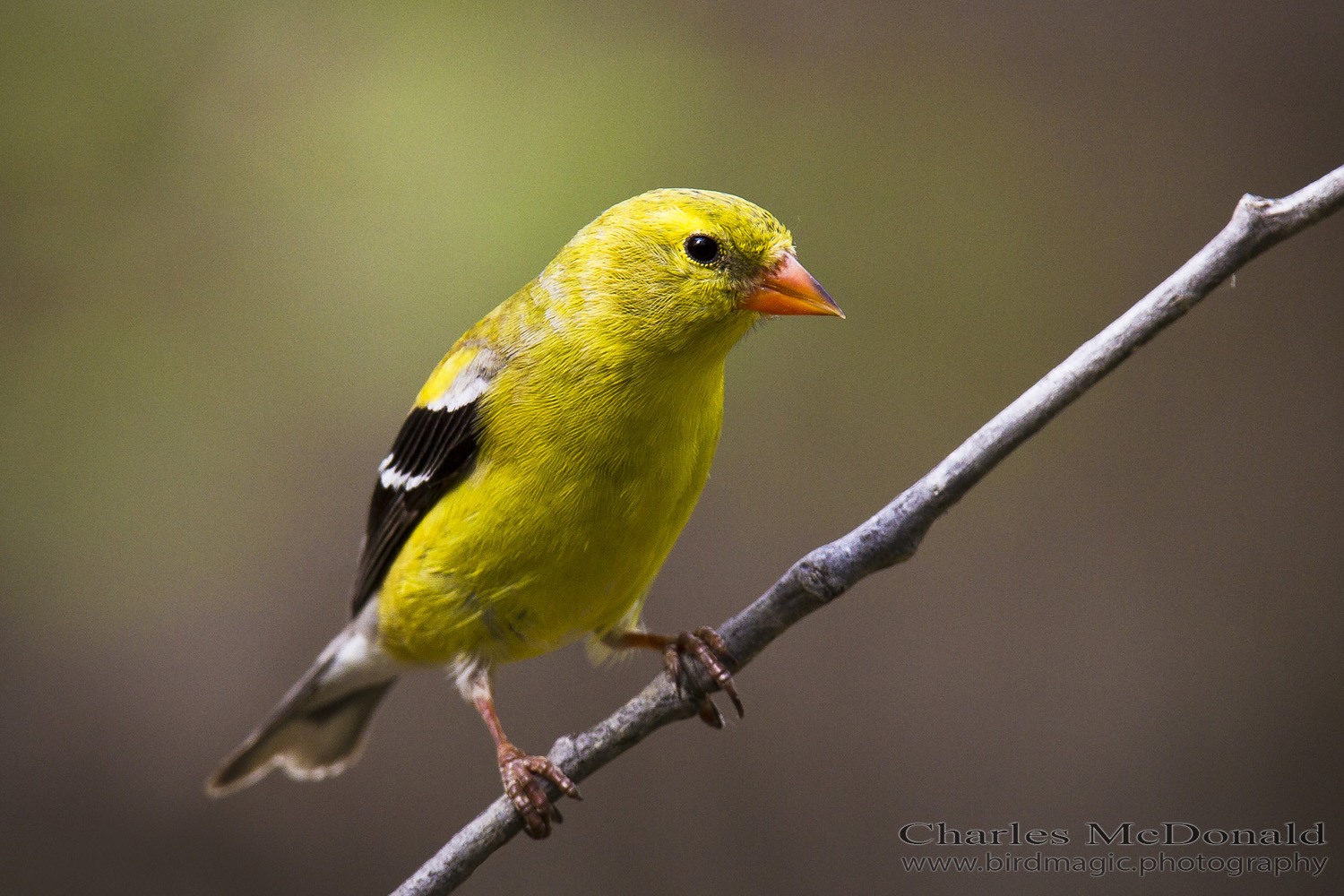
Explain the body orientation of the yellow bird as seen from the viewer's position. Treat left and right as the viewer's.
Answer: facing the viewer and to the right of the viewer
